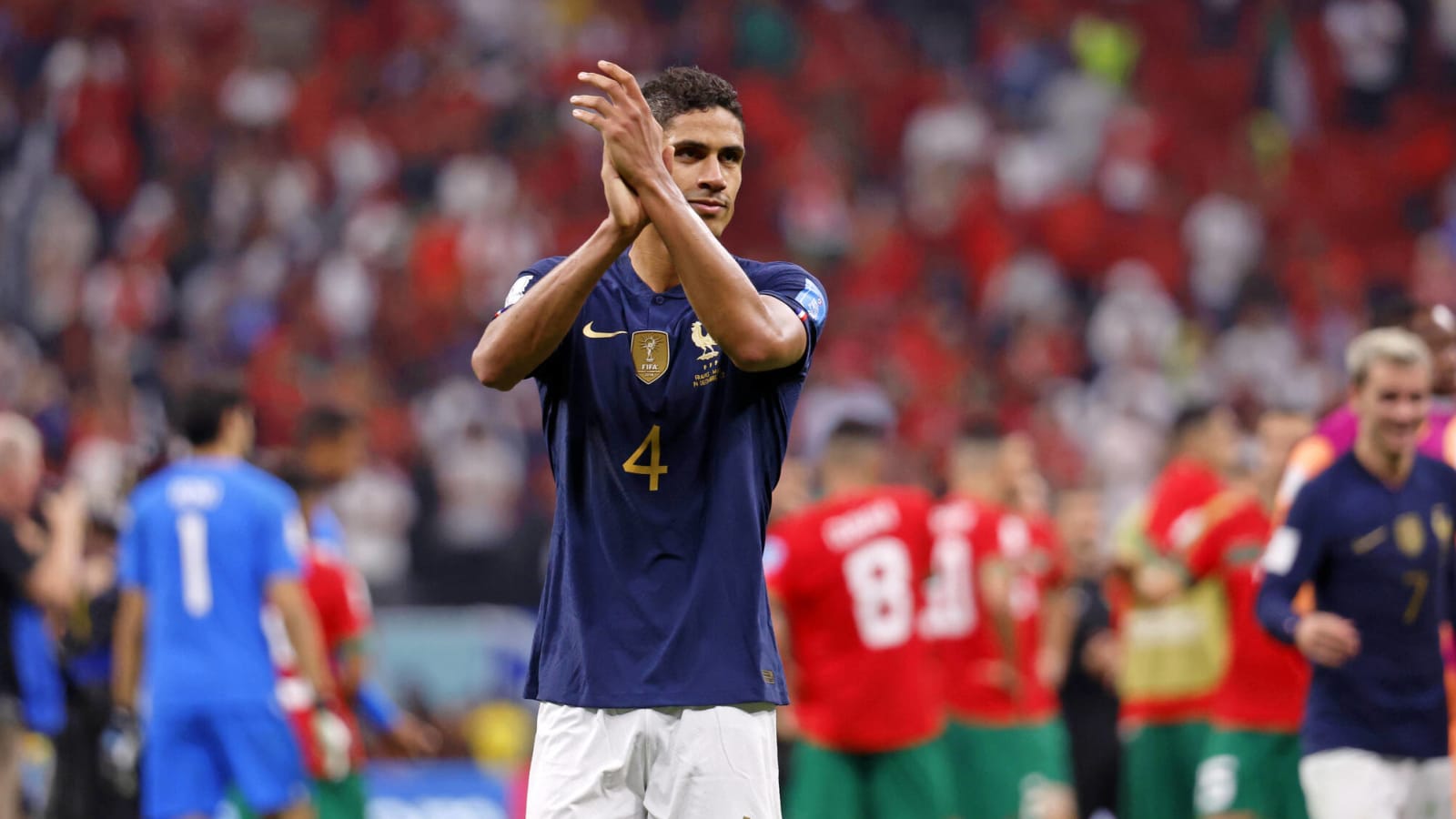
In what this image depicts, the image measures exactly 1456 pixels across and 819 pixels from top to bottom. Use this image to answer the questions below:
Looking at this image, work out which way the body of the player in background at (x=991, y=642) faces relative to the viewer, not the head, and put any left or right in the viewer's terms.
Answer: facing away from the viewer and to the right of the viewer

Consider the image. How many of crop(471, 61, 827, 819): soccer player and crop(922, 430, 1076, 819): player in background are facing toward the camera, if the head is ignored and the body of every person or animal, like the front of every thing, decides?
1

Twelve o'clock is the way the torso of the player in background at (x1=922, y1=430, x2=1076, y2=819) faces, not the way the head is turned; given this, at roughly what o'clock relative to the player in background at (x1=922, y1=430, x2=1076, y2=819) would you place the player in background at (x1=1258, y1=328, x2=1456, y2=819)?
the player in background at (x1=1258, y1=328, x2=1456, y2=819) is roughly at 4 o'clock from the player in background at (x1=922, y1=430, x2=1076, y2=819).

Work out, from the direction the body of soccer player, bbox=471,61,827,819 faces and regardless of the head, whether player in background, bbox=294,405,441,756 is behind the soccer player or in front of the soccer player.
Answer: behind

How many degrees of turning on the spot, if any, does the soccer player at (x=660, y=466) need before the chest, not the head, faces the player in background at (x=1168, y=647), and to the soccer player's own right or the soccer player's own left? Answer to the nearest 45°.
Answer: approximately 135° to the soccer player's own left
